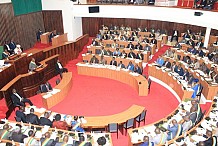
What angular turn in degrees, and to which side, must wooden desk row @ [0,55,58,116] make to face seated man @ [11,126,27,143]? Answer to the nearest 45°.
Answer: approximately 45° to its right

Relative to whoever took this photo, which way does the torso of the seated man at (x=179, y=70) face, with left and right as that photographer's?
facing the viewer and to the left of the viewer

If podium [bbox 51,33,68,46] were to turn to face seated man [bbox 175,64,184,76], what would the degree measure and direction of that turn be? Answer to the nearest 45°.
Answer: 0° — it already faces them

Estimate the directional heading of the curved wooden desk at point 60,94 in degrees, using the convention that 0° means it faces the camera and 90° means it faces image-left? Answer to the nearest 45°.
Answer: approximately 315°

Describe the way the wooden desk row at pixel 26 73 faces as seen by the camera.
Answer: facing the viewer and to the right of the viewer

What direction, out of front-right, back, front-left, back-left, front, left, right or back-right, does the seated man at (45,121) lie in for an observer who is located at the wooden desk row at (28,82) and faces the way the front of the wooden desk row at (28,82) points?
front-right

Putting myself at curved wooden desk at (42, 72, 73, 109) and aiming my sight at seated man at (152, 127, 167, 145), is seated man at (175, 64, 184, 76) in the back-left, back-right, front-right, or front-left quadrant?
front-left

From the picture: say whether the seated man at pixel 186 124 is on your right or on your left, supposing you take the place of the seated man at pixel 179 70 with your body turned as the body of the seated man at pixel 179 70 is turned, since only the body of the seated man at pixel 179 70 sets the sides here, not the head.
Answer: on your left

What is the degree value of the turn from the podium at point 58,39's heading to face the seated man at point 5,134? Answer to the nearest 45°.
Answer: approximately 45° to its right

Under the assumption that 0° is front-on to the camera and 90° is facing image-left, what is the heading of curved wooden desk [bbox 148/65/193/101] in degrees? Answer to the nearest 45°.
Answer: approximately 45°

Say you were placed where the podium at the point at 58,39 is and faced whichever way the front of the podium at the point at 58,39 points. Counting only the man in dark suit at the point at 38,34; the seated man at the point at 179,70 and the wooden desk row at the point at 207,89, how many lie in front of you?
2

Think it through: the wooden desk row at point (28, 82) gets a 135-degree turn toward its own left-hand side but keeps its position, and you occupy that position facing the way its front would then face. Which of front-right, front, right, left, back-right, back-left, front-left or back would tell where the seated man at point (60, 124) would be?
back

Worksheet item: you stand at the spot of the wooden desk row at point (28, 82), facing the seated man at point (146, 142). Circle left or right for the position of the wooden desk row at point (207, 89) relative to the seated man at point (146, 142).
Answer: left

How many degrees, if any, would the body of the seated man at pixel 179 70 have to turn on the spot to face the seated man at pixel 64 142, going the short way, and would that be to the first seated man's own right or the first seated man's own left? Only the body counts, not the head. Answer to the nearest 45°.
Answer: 0° — they already face them

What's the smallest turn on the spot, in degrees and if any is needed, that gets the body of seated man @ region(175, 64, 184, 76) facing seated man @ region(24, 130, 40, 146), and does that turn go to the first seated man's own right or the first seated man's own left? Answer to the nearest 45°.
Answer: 0° — they already face them

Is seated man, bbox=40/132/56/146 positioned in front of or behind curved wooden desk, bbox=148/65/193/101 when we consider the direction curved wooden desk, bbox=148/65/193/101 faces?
in front
